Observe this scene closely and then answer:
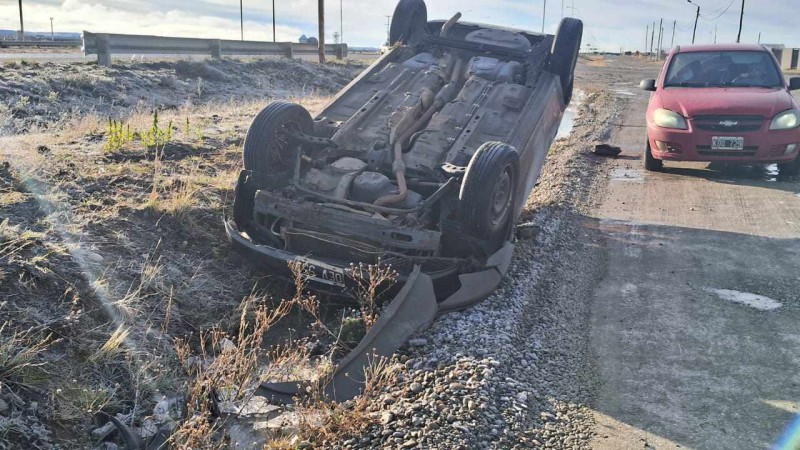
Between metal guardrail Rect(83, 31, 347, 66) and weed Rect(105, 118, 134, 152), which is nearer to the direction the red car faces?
the weed

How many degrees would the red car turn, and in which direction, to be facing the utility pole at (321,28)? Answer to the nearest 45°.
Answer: approximately 135° to its right

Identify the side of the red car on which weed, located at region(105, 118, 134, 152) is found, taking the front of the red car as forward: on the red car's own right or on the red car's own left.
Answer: on the red car's own right

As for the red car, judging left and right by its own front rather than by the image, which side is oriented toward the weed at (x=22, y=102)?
right

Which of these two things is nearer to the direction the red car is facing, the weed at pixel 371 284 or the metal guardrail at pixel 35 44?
the weed

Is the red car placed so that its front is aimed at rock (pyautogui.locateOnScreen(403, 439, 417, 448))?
yes

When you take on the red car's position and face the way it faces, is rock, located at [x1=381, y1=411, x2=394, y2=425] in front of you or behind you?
in front

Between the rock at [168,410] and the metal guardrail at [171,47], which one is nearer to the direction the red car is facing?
the rock

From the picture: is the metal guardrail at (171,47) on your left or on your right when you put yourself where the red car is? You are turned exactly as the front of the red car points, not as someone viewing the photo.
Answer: on your right

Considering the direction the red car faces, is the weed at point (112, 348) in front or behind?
in front

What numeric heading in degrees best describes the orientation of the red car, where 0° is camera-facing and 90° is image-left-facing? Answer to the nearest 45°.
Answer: approximately 0°
